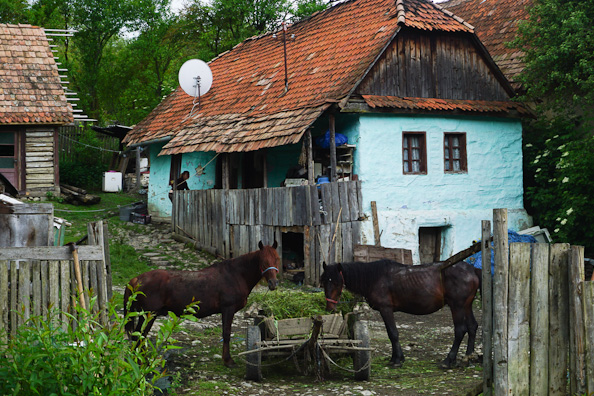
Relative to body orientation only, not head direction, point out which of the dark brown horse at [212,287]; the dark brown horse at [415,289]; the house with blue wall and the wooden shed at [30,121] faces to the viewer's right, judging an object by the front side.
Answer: the dark brown horse at [212,287]

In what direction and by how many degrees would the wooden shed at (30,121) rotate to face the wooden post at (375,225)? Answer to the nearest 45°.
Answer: approximately 45° to its left

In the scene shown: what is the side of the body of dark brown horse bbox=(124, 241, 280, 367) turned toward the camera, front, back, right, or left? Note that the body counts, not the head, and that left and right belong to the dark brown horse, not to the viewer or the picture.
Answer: right

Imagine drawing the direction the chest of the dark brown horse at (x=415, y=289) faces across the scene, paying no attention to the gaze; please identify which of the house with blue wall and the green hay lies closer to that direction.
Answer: the green hay

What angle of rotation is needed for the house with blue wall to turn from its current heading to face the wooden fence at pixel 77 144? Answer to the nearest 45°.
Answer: approximately 90° to its right

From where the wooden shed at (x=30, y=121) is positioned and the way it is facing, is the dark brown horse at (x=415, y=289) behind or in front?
in front

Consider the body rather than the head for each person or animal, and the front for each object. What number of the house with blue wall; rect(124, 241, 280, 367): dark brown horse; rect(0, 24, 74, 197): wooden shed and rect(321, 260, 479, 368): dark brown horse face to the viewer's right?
1

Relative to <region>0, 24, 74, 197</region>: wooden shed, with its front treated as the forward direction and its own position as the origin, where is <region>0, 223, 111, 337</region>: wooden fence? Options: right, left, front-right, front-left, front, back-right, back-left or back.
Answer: front

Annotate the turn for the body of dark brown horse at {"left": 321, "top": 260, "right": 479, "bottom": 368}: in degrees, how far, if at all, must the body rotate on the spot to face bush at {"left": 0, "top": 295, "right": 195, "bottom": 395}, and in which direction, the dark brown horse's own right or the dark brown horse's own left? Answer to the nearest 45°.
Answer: approximately 45° to the dark brown horse's own left

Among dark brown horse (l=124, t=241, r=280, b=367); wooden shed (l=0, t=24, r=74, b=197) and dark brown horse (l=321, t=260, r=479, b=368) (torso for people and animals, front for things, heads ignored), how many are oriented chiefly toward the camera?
1

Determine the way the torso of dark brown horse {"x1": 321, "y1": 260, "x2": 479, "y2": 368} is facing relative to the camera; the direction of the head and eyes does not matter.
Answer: to the viewer's left

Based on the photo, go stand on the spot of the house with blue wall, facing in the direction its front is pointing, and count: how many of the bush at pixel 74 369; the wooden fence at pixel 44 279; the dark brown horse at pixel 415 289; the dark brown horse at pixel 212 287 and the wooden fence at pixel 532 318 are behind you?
0

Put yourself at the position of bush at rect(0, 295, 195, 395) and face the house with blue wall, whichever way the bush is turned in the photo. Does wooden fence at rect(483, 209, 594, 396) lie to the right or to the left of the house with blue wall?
right

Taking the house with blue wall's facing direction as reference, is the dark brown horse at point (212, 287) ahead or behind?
ahead

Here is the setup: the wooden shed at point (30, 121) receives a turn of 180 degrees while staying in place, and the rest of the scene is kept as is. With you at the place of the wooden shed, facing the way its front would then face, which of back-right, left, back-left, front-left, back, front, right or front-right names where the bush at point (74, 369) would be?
back

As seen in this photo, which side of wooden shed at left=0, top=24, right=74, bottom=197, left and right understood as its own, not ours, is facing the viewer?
front

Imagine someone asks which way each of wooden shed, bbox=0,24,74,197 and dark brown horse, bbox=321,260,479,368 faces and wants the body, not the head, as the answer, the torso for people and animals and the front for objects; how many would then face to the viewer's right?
0

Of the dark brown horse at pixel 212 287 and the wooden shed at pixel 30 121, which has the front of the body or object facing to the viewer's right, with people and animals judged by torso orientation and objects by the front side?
the dark brown horse

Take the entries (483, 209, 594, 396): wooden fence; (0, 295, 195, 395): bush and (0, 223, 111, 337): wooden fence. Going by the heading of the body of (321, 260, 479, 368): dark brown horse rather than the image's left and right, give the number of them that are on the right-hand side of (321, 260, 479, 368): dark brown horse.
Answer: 0
